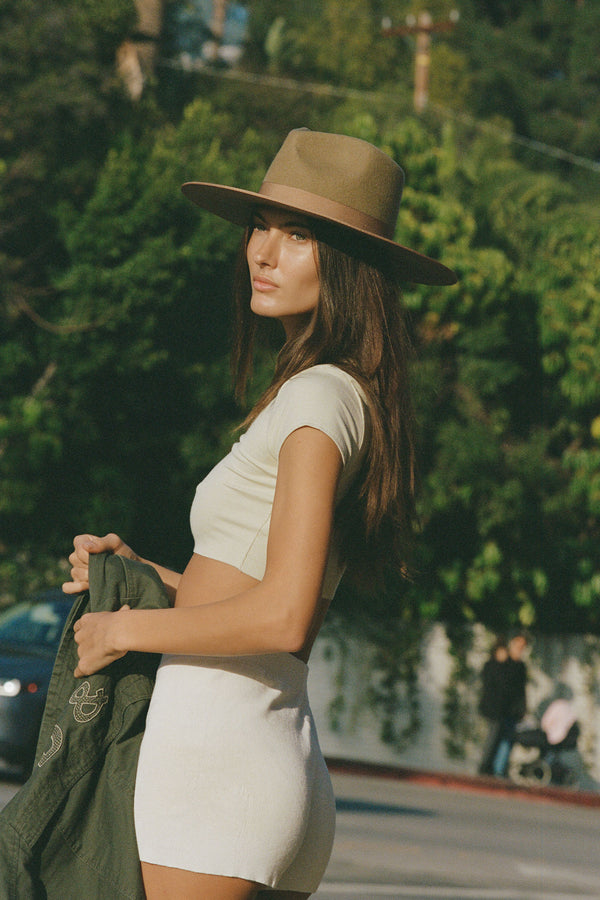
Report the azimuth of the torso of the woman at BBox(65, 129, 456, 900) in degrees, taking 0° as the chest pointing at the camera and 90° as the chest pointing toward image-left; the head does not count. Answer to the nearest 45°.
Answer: approximately 90°

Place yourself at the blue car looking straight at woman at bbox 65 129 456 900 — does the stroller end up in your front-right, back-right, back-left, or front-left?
back-left

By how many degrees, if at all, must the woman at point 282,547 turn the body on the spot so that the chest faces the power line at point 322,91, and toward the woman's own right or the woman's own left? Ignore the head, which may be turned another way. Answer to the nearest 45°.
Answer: approximately 90° to the woman's own right
